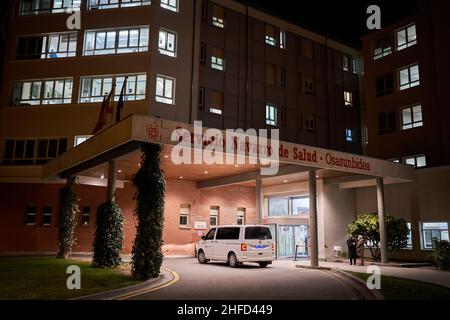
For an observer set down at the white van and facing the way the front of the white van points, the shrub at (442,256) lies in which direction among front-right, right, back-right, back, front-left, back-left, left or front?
back-right

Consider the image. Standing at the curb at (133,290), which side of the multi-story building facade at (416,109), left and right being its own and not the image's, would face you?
front

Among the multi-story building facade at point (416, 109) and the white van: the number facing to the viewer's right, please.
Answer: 0

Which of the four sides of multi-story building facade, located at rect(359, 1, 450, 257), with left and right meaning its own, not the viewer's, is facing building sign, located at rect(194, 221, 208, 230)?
front

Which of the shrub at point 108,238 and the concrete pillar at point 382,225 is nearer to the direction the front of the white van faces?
the shrub

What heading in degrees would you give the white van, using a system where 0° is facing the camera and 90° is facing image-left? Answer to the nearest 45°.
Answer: approximately 135°

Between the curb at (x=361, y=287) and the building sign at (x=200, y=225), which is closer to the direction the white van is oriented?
the building sign

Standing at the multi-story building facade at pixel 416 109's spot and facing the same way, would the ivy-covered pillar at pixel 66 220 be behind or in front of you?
in front

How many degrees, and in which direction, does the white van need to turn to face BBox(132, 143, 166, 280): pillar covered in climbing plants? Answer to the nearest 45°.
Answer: approximately 90° to its left

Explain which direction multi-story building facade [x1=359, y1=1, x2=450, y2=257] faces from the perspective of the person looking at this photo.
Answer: facing the viewer and to the left of the viewer

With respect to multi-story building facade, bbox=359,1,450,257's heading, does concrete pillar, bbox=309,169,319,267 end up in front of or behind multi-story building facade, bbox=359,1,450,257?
in front

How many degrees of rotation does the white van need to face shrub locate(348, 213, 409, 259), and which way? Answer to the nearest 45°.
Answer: approximately 90° to its right

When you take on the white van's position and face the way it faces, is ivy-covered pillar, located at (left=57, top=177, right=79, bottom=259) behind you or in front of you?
in front
